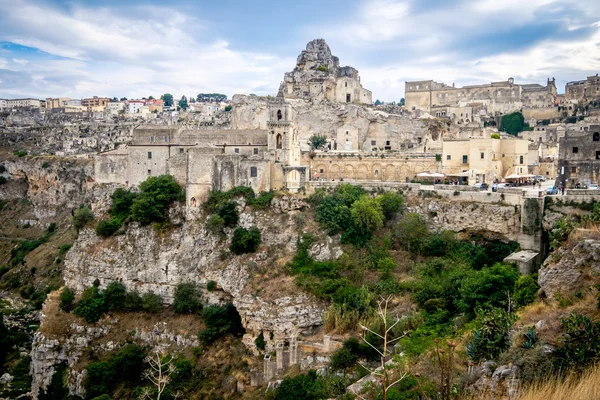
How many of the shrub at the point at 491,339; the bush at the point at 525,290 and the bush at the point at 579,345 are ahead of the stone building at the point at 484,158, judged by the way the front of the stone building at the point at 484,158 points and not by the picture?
3

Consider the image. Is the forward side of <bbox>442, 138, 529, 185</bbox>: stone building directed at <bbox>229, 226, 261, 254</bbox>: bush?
no

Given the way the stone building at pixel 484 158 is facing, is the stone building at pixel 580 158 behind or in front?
in front

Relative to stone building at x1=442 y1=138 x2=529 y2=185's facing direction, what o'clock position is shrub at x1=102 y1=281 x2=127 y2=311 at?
The shrub is roughly at 2 o'clock from the stone building.

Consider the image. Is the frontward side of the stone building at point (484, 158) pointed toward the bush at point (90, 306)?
no

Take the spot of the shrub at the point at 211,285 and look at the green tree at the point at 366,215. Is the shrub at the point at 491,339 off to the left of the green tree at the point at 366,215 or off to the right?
right

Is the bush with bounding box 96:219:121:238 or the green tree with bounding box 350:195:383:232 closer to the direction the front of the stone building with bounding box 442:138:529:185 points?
the green tree

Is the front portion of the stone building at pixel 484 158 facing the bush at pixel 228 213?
no

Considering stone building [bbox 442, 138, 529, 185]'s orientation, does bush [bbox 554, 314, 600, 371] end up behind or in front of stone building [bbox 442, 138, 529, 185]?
in front

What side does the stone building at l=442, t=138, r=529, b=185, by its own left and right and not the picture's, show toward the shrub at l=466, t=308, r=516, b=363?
front

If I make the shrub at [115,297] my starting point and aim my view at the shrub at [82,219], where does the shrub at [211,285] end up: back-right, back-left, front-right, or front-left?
back-right

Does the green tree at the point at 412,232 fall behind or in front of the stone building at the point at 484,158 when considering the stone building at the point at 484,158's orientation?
in front

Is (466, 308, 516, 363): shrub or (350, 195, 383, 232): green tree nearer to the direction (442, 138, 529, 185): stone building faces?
the shrub

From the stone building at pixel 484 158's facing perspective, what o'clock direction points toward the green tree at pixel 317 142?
The green tree is roughly at 4 o'clock from the stone building.

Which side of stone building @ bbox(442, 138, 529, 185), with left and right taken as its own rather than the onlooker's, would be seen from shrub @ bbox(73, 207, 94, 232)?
right

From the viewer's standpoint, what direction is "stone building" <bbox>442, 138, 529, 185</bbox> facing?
toward the camera

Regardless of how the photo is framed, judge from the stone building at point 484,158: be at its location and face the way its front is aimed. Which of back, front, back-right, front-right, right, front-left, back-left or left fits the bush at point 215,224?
front-right
